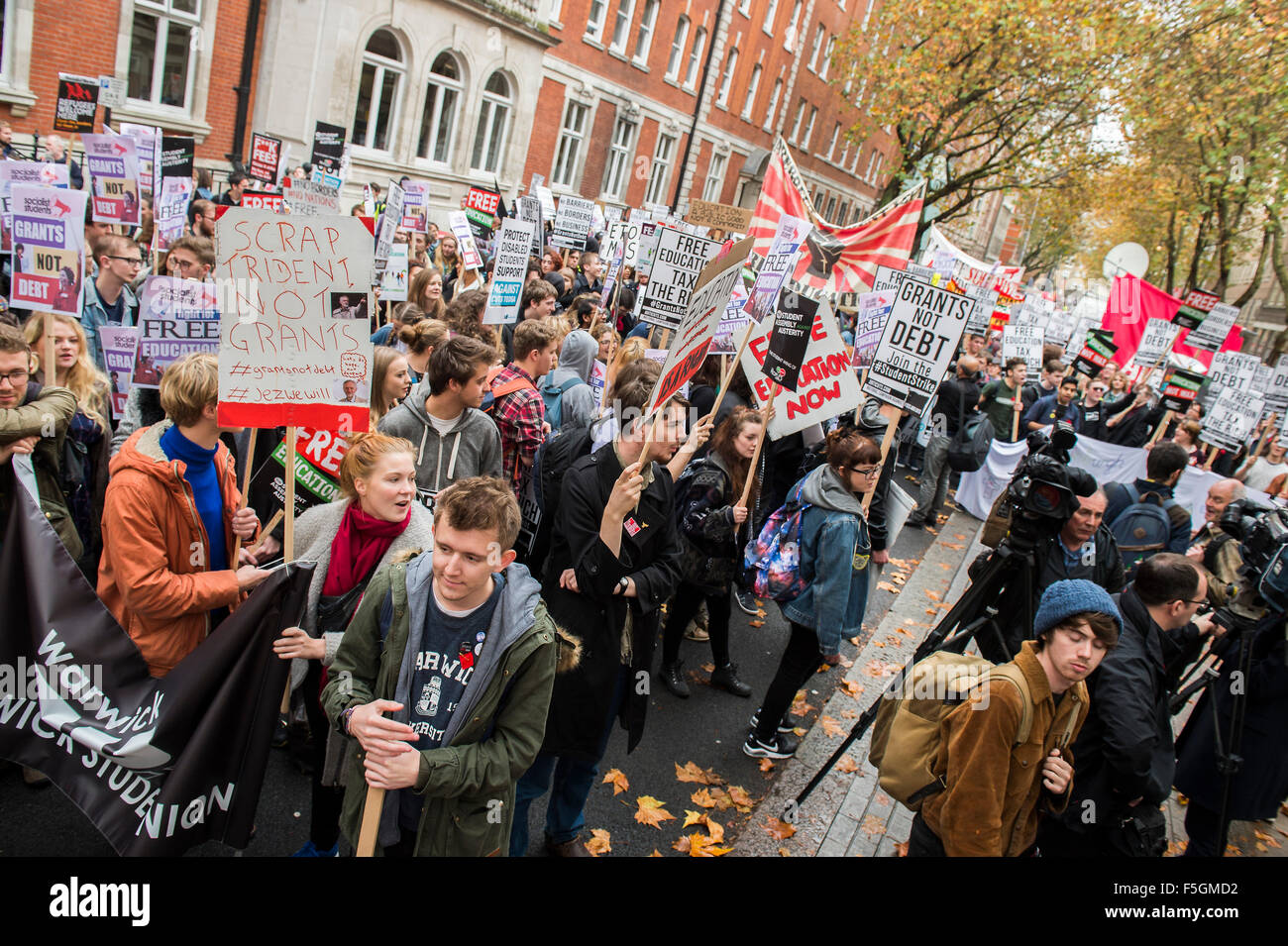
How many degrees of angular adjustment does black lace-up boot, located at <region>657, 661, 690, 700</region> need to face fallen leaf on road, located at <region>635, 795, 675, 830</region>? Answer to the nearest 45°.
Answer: approximately 45° to its right

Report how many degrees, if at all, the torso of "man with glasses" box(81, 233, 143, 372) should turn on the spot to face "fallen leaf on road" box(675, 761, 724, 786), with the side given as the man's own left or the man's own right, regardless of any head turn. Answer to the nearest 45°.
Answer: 0° — they already face it

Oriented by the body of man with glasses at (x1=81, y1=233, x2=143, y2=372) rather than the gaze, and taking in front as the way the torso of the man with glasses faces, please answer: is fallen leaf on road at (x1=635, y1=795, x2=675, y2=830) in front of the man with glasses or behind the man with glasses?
in front

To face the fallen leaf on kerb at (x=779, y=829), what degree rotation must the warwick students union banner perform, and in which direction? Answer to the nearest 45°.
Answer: approximately 90° to its left

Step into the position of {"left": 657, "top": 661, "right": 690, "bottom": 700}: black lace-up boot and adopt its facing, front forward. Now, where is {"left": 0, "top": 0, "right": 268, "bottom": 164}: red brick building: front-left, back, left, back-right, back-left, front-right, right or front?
back

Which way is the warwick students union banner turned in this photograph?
toward the camera

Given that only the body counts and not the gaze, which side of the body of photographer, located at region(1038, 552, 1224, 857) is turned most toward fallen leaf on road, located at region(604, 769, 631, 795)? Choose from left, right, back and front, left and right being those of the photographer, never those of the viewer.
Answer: back

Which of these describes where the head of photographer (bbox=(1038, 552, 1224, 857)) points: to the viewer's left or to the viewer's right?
to the viewer's right

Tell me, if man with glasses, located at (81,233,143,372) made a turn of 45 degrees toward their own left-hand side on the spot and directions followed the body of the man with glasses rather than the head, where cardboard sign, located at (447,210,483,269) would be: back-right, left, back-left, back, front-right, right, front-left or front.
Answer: front-left

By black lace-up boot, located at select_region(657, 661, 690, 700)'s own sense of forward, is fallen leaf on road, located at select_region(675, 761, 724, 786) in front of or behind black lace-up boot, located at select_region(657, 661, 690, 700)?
in front

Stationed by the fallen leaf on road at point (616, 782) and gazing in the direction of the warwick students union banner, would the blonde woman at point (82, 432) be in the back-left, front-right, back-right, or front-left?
front-right
